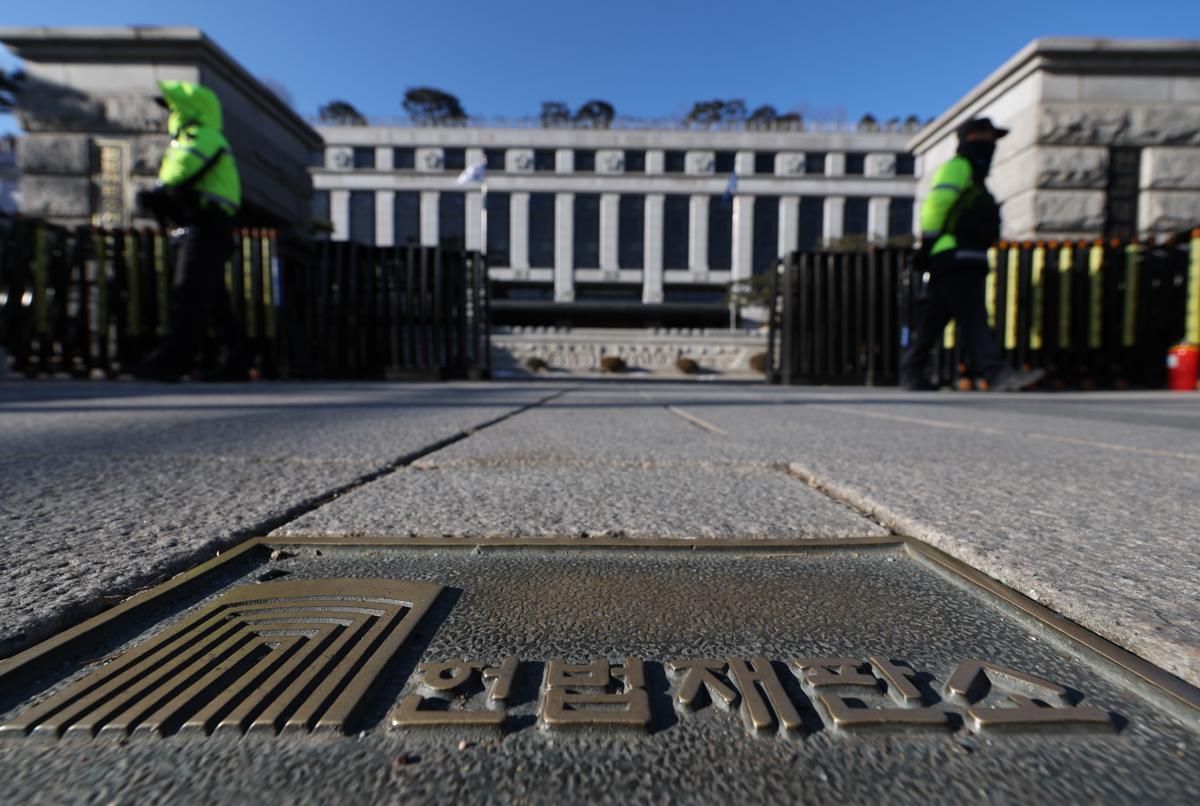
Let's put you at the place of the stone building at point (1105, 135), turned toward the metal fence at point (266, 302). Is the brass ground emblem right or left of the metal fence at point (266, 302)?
left

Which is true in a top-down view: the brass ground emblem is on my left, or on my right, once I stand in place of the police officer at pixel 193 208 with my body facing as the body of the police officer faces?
on my left

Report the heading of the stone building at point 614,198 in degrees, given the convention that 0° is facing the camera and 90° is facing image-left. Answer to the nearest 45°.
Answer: approximately 0°

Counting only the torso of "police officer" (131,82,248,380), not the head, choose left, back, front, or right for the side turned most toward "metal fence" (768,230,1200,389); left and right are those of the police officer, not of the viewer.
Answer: back

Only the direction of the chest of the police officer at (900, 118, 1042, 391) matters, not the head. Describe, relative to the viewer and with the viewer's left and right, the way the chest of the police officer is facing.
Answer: facing to the right of the viewer

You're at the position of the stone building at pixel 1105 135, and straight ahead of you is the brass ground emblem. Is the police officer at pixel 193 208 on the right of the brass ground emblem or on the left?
right

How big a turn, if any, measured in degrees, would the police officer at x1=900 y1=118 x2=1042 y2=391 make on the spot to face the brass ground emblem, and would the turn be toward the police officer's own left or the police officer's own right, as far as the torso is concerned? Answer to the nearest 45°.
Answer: approximately 90° to the police officer's own right

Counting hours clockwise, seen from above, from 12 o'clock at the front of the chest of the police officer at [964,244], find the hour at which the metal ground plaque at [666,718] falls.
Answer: The metal ground plaque is roughly at 3 o'clock from the police officer.

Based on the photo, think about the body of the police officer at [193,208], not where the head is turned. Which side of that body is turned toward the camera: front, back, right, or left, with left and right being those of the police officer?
left

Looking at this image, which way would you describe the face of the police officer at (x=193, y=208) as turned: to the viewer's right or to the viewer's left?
to the viewer's left
